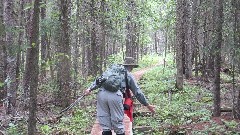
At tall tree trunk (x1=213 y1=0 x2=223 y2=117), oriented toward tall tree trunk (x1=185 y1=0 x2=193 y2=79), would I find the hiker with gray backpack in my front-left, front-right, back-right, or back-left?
back-left

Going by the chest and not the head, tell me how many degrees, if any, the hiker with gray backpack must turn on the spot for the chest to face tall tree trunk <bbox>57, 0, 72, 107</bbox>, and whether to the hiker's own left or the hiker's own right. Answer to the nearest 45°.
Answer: approximately 45° to the hiker's own left

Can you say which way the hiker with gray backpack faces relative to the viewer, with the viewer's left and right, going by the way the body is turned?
facing away from the viewer and to the right of the viewer

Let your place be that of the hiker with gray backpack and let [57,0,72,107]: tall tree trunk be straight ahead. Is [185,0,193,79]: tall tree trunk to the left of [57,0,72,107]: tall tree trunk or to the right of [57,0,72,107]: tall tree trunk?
right

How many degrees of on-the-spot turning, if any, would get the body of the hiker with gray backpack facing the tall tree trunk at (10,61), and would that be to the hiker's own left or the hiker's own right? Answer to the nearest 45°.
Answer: approximately 90° to the hiker's own left

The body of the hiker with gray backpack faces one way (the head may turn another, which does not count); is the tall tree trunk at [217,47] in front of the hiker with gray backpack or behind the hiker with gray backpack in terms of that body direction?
in front

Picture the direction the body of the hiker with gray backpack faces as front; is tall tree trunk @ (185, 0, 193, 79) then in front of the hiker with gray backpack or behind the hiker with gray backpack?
in front
